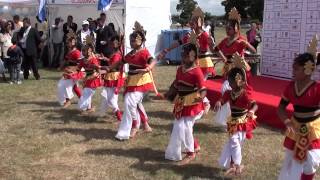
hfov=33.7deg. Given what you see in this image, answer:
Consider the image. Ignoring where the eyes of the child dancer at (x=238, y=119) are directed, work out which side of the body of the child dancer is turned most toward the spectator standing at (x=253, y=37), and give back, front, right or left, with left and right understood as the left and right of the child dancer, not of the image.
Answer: back

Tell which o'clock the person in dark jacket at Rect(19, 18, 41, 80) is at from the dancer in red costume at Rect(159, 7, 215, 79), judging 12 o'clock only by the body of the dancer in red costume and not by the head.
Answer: The person in dark jacket is roughly at 3 o'clock from the dancer in red costume.

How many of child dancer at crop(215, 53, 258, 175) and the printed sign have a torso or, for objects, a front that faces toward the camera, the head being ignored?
2

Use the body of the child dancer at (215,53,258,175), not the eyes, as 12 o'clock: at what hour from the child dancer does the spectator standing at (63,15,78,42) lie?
The spectator standing is roughly at 5 o'clock from the child dancer.

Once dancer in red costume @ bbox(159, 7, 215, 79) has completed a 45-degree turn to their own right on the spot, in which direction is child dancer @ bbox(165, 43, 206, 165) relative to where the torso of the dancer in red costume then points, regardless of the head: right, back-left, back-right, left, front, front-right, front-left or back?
left

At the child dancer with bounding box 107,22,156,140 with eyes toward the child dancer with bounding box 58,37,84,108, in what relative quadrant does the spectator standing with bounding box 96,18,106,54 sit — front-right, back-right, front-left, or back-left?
front-right

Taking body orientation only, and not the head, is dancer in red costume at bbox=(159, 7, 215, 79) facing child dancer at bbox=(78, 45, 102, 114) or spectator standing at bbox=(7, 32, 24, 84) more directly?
the child dancer

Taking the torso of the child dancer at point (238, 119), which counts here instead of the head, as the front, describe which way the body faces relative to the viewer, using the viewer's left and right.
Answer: facing the viewer

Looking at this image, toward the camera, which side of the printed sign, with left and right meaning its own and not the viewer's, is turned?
front

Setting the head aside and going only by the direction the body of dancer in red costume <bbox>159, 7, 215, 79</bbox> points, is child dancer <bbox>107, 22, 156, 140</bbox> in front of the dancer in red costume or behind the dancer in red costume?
in front

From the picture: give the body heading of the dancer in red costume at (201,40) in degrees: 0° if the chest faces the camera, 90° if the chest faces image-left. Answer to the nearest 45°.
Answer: approximately 45°

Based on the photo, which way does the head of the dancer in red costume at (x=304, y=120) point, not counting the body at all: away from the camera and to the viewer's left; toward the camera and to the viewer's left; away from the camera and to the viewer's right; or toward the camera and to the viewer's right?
toward the camera and to the viewer's left

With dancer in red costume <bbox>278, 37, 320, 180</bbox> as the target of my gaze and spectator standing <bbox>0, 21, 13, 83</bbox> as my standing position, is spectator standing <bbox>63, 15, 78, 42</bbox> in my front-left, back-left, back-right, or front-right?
back-left

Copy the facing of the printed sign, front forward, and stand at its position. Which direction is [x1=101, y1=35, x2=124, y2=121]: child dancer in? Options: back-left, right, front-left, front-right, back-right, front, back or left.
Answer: front-right

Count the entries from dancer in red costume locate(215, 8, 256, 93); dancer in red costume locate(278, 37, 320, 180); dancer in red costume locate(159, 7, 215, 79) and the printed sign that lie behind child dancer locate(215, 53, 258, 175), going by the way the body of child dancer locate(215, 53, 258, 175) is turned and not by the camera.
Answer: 3
